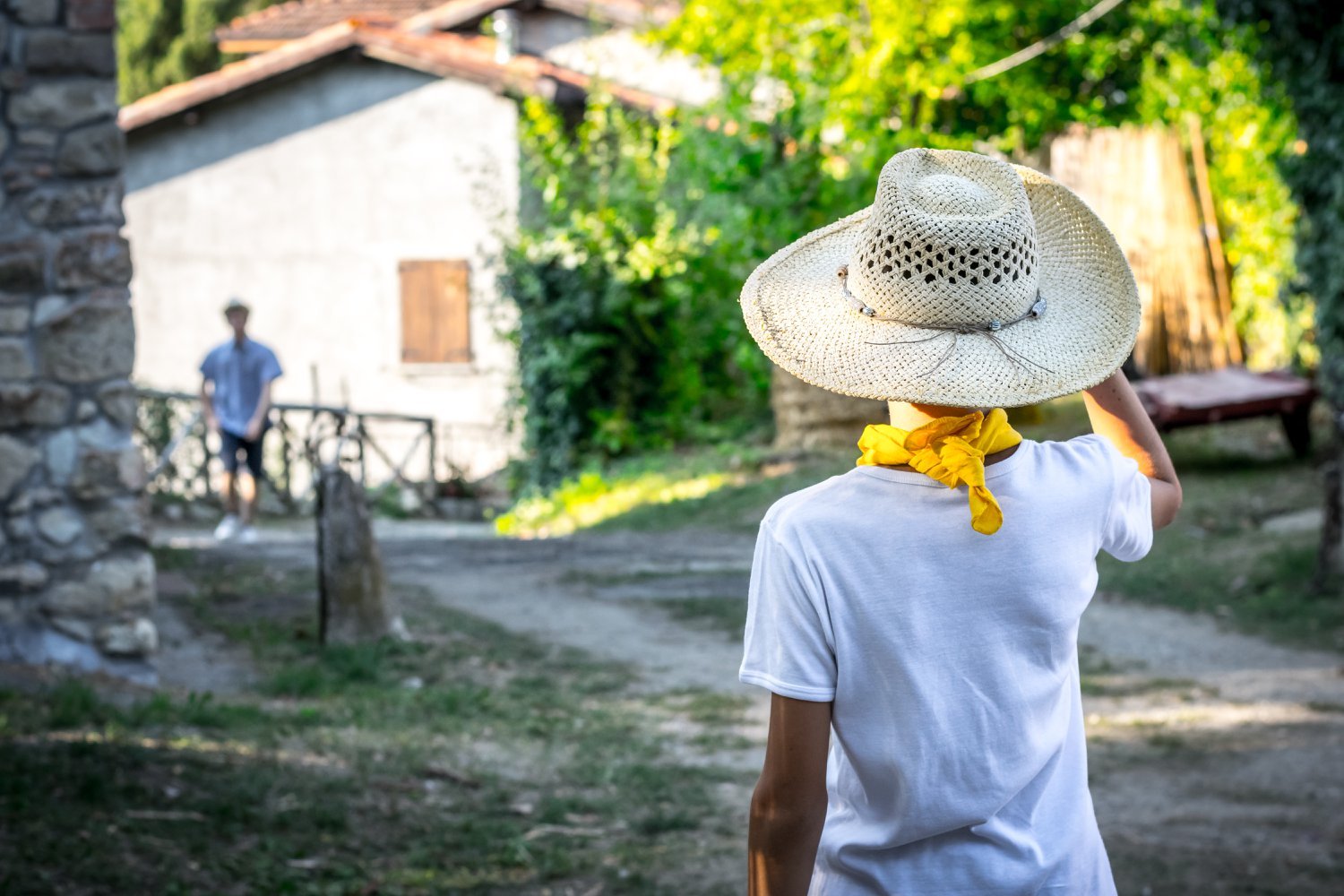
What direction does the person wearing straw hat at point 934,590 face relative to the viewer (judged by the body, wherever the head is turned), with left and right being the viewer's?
facing away from the viewer

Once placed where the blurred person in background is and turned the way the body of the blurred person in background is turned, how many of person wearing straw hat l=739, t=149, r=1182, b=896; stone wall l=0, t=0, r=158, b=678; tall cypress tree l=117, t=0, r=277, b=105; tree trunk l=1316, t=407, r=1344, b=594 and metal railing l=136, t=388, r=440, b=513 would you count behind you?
2

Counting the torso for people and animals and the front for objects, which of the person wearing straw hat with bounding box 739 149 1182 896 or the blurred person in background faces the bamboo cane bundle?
the person wearing straw hat

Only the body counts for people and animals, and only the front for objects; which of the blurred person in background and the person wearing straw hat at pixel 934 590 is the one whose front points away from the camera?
the person wearing straw hat

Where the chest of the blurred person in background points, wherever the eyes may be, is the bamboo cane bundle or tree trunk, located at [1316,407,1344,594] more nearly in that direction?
the tree trunk

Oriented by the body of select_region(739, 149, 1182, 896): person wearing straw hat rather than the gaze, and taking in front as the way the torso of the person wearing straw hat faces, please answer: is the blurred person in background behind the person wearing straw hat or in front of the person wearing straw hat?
in front

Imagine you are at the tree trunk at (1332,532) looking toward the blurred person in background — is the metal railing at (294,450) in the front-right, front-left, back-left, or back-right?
front-right

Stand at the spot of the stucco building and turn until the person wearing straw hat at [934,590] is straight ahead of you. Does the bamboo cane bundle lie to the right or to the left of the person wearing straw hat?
left

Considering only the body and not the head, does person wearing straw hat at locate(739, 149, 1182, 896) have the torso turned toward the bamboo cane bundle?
yes

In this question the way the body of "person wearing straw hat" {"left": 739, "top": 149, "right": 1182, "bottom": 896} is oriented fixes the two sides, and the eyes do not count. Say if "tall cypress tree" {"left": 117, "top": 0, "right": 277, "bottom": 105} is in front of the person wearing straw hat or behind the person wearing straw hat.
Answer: in front

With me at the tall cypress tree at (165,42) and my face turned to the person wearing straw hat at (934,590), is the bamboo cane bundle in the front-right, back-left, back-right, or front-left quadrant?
front-left

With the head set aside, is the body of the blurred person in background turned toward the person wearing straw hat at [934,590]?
yes

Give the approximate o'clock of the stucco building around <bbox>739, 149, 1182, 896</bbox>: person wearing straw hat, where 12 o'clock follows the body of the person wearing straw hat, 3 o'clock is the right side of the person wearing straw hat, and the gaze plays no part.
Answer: The stucco building is roughly at 11 o'clock from the person wearing straw hat.

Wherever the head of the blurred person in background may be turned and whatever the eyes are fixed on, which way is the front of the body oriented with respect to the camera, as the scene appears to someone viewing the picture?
toward the camera

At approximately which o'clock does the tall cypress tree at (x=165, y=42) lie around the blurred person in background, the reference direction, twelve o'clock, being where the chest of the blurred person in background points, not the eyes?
The tall cypress tree is roughly at 6 o'clock from the blurred person in background.

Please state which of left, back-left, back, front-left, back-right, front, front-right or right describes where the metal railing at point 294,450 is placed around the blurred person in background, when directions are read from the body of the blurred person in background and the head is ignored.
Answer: back

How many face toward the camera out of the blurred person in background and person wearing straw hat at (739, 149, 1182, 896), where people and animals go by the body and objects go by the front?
1
